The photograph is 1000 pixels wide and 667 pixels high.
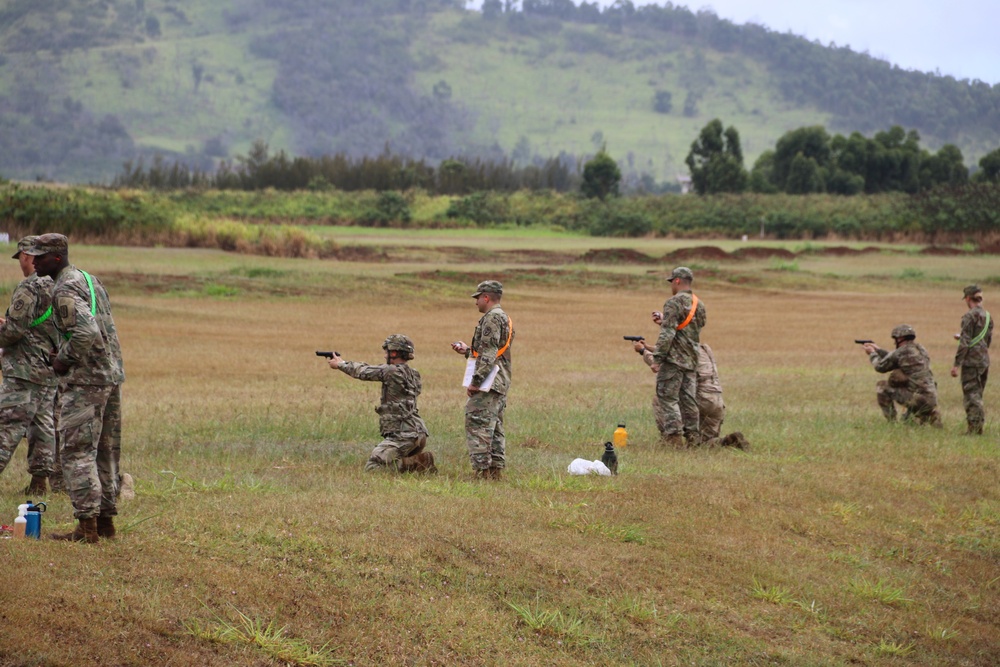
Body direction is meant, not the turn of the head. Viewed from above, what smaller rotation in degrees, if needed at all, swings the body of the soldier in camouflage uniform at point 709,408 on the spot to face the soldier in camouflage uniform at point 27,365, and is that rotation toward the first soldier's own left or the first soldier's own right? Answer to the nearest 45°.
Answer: approximately 45° to the first soldier's own left

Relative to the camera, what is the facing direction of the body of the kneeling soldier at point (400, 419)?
to the viewer's left

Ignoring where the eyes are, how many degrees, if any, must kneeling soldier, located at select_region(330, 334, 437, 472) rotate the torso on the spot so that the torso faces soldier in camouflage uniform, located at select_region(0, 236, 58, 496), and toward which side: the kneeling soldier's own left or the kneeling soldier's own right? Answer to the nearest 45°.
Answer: approximately 45° to the kneeling soldier's own left

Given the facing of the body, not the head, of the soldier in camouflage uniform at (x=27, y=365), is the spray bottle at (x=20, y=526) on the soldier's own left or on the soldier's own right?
on the soldier's own left

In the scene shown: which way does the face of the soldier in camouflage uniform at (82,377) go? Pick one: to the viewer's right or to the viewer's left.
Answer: to the viewer's left

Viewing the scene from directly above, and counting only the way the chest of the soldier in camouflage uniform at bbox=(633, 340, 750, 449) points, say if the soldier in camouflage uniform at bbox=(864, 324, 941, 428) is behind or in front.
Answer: behind

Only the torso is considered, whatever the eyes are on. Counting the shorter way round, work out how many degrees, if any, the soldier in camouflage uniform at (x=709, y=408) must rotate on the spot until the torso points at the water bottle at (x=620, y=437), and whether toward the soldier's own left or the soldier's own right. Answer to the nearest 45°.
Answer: approximately 45° to the soldier's own left

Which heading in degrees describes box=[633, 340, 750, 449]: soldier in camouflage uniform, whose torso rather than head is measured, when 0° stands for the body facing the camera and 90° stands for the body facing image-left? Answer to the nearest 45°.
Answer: approximately 90°

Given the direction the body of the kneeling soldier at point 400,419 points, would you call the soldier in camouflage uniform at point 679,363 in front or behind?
behind

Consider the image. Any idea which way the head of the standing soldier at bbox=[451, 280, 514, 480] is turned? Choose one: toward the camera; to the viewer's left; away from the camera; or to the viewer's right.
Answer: to the viewer's left

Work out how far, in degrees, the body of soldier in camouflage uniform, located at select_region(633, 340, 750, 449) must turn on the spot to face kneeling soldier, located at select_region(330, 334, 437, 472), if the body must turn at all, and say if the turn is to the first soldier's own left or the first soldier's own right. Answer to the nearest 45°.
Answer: approximately 45° to the first soldier's own left

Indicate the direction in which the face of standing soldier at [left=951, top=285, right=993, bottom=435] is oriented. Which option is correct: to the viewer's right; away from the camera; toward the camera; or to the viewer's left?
to the viewer's left

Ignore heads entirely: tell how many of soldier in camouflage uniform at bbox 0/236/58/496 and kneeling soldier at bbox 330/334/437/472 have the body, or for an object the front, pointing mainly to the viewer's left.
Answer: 2
